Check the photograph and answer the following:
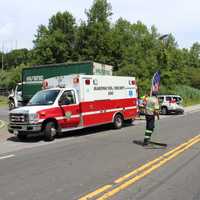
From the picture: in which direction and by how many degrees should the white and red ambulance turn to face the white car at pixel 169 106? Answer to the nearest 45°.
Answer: approximately 180°

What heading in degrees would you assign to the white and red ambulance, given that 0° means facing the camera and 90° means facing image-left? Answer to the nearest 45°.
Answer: approximately 45°
